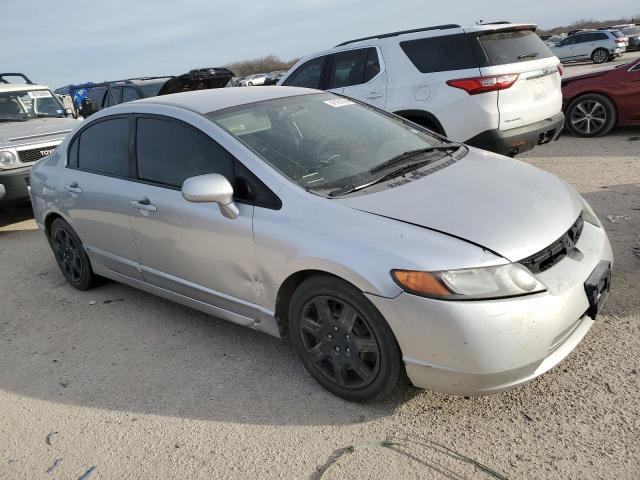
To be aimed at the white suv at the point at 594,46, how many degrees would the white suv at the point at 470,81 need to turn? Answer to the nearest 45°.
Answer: approximately 45° to its right

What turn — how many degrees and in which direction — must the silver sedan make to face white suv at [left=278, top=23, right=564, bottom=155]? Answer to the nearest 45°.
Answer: approximately 90° to its left

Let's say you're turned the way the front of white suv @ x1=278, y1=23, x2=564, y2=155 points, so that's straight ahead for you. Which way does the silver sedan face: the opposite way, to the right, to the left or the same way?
the opposite way

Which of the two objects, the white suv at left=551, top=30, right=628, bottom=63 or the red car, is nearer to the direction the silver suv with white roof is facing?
the red car

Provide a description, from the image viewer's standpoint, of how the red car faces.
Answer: facing to the left of the viewer

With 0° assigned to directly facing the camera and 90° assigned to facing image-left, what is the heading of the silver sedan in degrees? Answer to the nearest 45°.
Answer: approximately 315°

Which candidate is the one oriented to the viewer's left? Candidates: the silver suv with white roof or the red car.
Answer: the red car

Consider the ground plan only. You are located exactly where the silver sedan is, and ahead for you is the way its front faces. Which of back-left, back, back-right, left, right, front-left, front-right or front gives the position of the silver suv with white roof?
back

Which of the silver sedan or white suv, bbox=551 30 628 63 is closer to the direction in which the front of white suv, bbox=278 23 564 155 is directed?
the white suv
